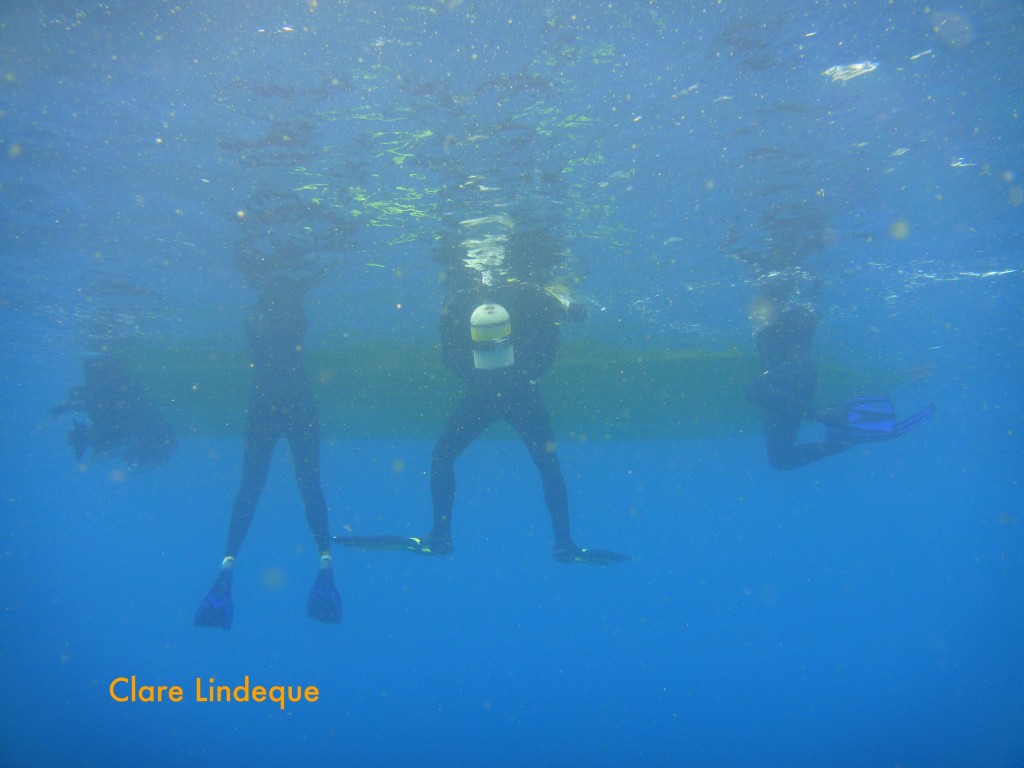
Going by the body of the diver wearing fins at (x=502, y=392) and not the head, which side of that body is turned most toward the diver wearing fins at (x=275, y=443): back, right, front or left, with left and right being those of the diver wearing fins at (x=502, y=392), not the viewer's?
left

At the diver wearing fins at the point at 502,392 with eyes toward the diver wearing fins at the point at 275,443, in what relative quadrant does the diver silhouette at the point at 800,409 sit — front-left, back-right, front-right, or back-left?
back-right

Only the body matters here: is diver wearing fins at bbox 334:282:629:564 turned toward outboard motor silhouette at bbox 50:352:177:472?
no

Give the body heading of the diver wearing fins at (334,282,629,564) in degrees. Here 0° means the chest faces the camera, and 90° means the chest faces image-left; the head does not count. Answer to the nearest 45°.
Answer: approximately 180°

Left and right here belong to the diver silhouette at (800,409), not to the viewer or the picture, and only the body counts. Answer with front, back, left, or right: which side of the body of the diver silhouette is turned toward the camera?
left

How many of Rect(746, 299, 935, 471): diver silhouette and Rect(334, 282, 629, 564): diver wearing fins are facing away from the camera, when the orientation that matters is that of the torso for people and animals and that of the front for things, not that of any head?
1

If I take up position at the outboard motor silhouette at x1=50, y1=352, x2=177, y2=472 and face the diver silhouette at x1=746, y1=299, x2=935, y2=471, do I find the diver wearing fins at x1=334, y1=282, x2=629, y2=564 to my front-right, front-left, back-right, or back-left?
front-right

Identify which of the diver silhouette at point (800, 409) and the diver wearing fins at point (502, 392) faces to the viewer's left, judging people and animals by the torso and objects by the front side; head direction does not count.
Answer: the diver silhouette

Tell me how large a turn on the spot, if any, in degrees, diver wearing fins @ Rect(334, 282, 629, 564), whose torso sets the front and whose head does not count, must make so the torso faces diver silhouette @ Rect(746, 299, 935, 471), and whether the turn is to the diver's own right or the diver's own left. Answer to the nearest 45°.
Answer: approximately 90° to the diver's own right

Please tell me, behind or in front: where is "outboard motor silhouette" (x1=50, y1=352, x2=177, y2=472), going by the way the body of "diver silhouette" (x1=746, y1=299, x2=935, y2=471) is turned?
in front

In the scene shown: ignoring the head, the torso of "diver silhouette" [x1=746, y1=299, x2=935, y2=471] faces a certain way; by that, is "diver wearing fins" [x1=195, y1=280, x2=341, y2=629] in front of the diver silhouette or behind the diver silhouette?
in front
